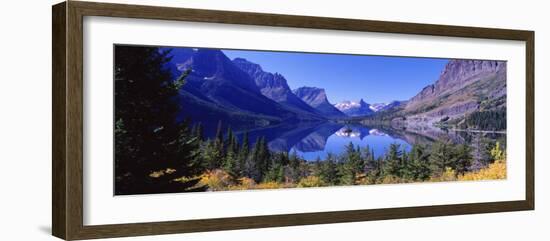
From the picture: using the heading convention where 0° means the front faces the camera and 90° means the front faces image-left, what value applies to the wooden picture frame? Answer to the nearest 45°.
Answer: approximately 315°
